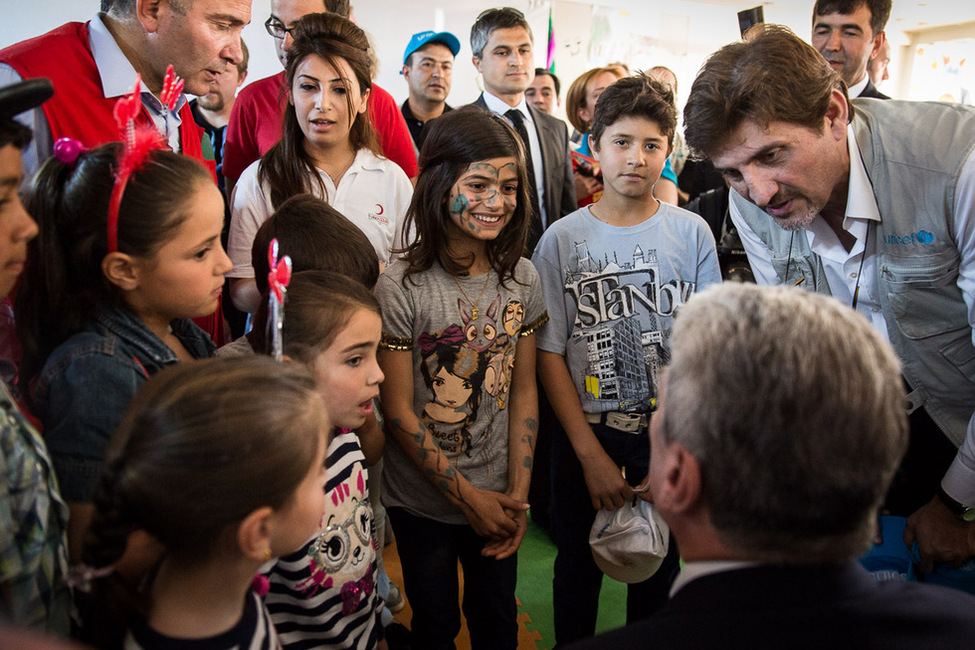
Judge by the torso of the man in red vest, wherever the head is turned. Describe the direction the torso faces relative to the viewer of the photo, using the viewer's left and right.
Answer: facing the viewer and to the right of the viewer

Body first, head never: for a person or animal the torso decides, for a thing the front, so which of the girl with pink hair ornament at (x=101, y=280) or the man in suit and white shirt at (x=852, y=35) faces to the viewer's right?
the girl with pink hair ornament

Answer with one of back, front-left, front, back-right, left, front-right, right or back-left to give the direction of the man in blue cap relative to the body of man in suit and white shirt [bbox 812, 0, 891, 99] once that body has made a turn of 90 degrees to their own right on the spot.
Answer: front-left

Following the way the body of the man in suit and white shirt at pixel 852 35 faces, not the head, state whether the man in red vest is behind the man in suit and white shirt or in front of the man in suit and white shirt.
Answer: in front

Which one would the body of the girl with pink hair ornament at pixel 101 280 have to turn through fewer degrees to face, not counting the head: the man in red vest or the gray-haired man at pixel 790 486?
the gray-haired man

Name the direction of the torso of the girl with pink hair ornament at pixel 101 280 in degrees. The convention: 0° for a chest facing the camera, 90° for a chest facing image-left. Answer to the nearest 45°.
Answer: approximately 270°

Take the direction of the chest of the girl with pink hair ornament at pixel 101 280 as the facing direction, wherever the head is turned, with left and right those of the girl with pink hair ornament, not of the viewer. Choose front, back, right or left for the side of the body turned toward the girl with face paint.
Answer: front

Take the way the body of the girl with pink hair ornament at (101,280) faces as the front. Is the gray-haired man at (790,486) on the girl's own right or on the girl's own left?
on the girl's own right

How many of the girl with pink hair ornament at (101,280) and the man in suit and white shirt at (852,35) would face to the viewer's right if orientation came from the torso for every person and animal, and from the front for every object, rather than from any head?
1

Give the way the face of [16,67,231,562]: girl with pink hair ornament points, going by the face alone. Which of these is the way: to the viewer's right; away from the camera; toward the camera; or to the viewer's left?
to the viewer's right

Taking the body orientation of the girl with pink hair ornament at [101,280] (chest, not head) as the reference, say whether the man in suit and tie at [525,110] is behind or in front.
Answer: in front

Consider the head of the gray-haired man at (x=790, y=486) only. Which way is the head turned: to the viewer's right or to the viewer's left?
to the viewer's left
